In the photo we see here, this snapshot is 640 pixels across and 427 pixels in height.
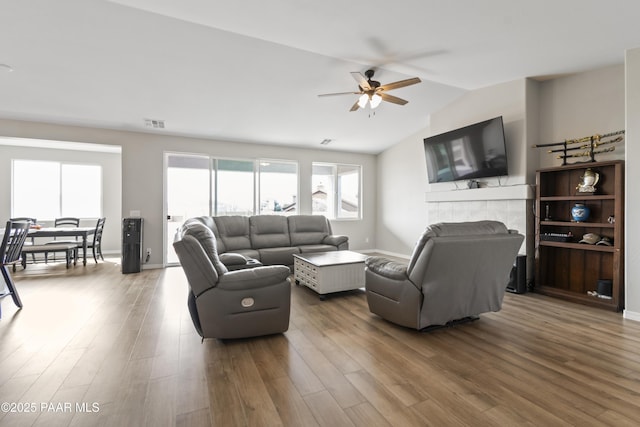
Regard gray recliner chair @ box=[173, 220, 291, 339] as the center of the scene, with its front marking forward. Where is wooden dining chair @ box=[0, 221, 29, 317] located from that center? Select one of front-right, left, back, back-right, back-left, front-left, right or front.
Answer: back-left

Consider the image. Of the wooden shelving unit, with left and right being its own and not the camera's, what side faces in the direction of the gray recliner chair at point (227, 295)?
front

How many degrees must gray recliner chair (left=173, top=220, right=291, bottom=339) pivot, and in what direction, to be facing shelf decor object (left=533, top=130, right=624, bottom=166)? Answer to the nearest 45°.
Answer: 0° — it already faces it

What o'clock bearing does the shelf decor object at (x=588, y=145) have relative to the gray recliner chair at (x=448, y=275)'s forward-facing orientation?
The shelf decor object is roughly at 3 o'clock from the gray recliner chair.

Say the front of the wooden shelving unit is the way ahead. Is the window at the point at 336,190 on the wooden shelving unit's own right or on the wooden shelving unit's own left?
on the wooden shelving unit's own right

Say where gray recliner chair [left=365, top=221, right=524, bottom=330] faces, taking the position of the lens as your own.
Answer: facing away from the viewer and to the left of the viewer

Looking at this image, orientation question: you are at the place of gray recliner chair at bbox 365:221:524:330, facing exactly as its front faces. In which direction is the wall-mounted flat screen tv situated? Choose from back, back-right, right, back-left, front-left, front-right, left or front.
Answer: front-right

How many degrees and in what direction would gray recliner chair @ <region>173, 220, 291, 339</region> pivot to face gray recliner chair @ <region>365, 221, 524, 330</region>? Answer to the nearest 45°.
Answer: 0° — it already faces it

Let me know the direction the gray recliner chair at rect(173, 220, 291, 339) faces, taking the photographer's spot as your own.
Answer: facing to the right of the viewer

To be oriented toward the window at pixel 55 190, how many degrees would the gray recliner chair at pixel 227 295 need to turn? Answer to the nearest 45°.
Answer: approximately 135° to its left

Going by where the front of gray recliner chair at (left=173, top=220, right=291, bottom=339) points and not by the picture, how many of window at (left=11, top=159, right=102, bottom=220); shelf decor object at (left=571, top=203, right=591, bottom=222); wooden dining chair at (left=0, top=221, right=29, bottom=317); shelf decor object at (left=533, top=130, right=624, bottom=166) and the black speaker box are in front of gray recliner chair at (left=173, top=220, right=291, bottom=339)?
3
